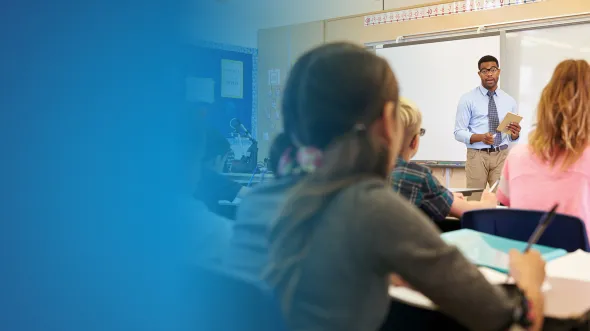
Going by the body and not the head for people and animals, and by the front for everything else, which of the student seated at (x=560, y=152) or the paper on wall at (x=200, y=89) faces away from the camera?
the student seated

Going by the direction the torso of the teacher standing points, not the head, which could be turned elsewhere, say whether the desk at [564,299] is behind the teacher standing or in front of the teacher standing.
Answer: in front

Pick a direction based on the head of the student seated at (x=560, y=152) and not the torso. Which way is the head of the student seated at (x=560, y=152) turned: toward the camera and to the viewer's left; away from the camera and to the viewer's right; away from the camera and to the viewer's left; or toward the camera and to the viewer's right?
away from the camera and to the viewer's left
